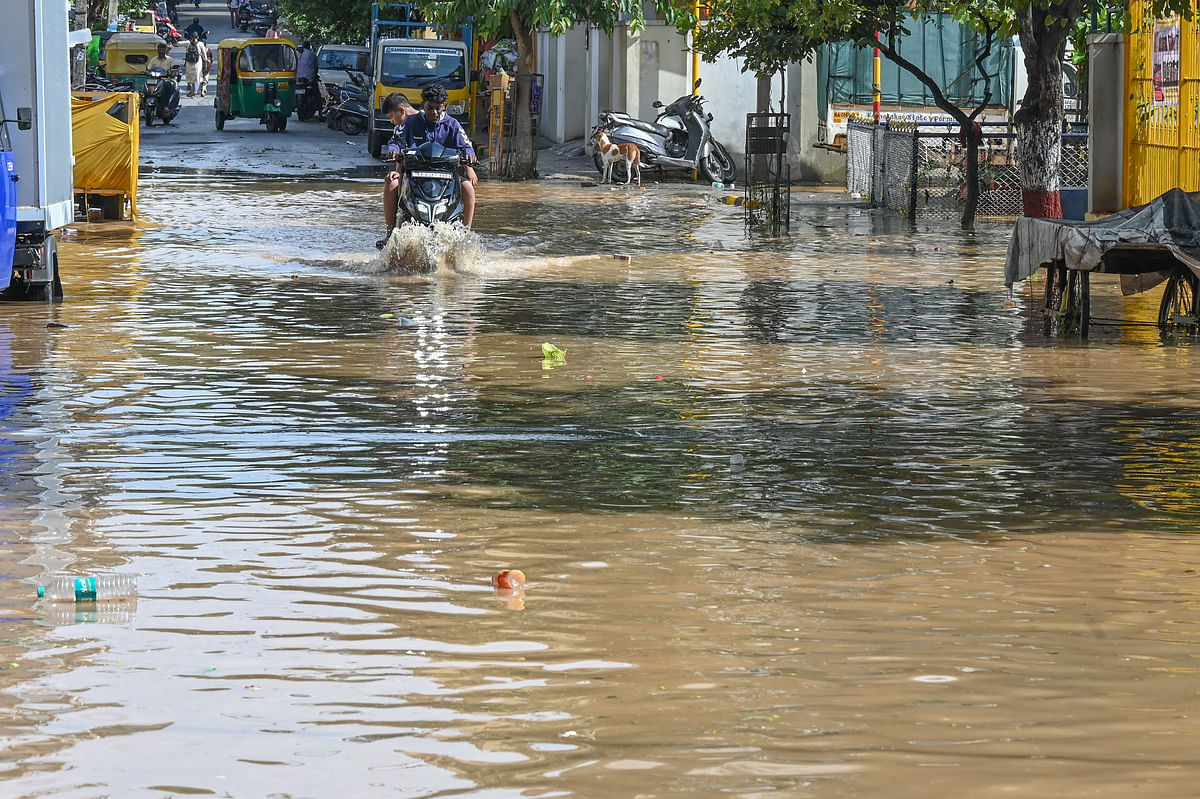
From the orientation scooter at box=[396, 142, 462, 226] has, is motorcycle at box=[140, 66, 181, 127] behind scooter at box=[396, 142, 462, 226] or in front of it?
behind

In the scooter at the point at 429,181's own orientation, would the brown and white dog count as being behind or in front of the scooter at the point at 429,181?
behind

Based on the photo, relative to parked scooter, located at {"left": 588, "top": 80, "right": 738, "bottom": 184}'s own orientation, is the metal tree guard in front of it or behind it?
in front

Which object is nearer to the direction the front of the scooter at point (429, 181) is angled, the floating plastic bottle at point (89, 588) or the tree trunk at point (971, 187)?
the floating plastic bottle

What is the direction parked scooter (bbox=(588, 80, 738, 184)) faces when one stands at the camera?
facing the viewer and to the right of the viewer

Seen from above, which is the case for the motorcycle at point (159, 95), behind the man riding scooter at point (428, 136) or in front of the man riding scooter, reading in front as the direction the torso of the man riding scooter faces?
behind

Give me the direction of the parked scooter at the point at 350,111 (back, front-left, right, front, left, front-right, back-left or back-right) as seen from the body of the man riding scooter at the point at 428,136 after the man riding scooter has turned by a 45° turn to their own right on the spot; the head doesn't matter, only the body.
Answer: back-right

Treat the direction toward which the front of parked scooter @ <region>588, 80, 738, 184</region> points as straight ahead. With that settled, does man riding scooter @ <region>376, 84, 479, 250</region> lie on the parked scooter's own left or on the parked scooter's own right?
on the parked scooter's own right

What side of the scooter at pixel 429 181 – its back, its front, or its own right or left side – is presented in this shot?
front

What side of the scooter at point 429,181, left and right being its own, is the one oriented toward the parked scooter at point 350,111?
back

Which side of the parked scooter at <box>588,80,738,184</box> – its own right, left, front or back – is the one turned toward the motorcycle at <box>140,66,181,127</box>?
left
